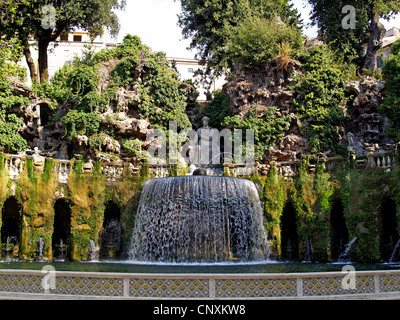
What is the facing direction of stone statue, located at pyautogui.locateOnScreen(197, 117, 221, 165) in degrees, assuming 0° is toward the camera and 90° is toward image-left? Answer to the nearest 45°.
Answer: approximately 0°

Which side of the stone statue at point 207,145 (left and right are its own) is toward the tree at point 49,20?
right

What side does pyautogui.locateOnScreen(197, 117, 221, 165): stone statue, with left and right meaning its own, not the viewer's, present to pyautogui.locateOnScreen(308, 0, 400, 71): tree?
left

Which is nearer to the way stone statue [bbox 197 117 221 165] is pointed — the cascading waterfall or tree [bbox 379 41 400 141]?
the cascading waterfall

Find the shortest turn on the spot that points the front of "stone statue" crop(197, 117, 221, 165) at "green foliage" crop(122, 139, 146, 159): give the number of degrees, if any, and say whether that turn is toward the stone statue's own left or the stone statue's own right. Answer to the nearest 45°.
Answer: approximately 45° to the stone statue's own right

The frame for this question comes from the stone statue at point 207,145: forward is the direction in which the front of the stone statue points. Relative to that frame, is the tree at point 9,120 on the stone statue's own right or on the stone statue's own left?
on the stone statue's own right
